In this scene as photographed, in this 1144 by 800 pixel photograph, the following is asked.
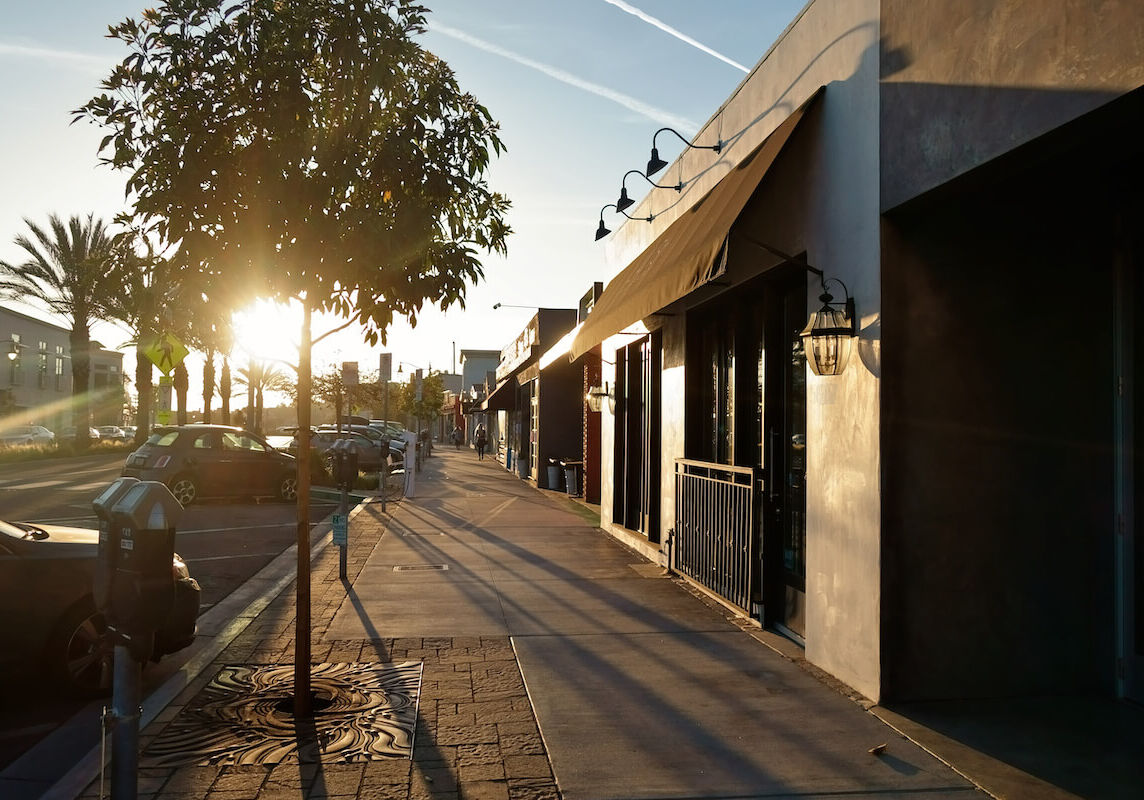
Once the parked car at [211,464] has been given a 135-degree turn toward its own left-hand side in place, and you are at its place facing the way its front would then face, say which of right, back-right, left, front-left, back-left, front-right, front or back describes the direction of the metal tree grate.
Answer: left

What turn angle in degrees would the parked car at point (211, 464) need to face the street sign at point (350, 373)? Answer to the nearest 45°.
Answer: approximately 45° to its right

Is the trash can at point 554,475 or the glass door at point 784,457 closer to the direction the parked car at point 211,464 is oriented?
the trash can

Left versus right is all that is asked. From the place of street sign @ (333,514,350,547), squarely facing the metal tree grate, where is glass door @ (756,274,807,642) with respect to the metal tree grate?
left

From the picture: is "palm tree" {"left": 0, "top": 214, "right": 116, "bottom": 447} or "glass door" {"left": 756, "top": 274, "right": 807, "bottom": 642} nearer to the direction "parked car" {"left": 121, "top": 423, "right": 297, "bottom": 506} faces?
the palm tree

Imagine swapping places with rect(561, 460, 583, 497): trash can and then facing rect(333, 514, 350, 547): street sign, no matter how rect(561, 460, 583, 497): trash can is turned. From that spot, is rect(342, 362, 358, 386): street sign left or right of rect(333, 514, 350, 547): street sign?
right

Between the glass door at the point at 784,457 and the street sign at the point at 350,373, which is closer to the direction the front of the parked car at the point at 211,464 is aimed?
the street sign

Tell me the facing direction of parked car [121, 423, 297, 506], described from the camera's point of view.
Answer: facing away from the viewer and to the right of the viewer

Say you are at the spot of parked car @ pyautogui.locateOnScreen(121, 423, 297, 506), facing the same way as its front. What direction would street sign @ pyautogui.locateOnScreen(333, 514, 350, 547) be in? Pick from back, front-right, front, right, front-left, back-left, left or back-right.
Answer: back-right

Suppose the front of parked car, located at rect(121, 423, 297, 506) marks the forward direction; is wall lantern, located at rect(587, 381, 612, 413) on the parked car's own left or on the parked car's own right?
on the parked car's own right

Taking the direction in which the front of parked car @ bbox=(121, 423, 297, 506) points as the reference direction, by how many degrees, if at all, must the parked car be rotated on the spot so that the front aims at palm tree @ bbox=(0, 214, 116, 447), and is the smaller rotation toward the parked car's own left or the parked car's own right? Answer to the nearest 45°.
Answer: approximately 45° to the parked car's own left

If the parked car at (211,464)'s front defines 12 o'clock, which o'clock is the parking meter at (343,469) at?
The parking meter is roughly at 4 o'clock from the parked car.

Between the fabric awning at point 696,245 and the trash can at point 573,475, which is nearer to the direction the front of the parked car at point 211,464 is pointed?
the trash can
